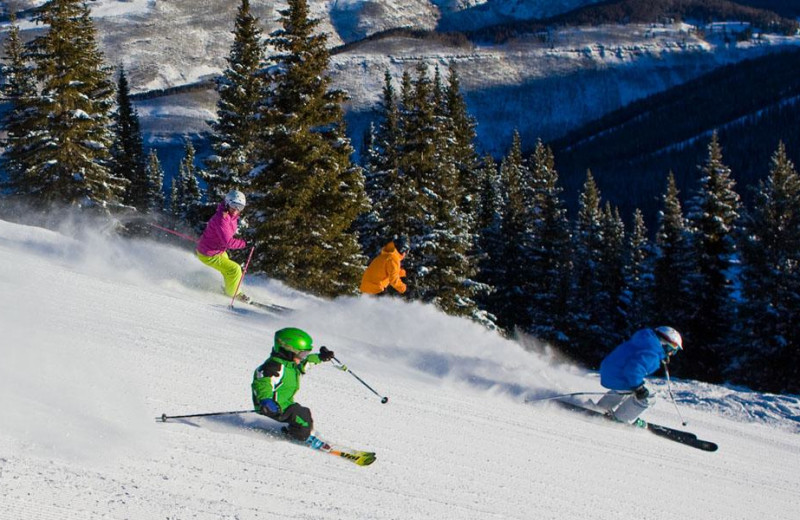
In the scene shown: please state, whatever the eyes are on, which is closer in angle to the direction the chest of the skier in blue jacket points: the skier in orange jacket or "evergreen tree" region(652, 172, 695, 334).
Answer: the evergreen tree

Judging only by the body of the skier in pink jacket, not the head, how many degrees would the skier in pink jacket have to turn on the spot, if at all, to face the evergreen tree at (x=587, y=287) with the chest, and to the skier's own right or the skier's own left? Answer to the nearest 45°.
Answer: approximately 45° to the skier's own left

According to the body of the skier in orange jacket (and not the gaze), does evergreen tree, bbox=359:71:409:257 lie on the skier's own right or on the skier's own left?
on the skier's own left

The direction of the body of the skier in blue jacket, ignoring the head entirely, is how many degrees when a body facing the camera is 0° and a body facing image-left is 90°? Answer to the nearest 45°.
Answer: approximately 270°

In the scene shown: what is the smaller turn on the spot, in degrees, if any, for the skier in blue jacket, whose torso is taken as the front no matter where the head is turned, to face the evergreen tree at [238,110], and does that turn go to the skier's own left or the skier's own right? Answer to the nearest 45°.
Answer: approximately 135° to the skier's own left

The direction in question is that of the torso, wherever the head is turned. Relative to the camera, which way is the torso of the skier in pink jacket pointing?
to the viewer's right

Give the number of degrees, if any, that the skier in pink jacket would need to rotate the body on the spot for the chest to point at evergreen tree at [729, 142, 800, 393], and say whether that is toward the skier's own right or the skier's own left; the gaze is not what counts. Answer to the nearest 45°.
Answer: approximately 45° to the skier's own left

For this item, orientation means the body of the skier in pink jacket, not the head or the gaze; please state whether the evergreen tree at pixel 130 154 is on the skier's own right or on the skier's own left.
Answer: on the skier's own left

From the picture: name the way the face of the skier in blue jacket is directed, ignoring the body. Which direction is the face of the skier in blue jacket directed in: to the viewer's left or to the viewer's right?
to the viewer's right

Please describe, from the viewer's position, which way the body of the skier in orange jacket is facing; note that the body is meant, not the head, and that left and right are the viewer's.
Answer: facing to the right of the viewer
